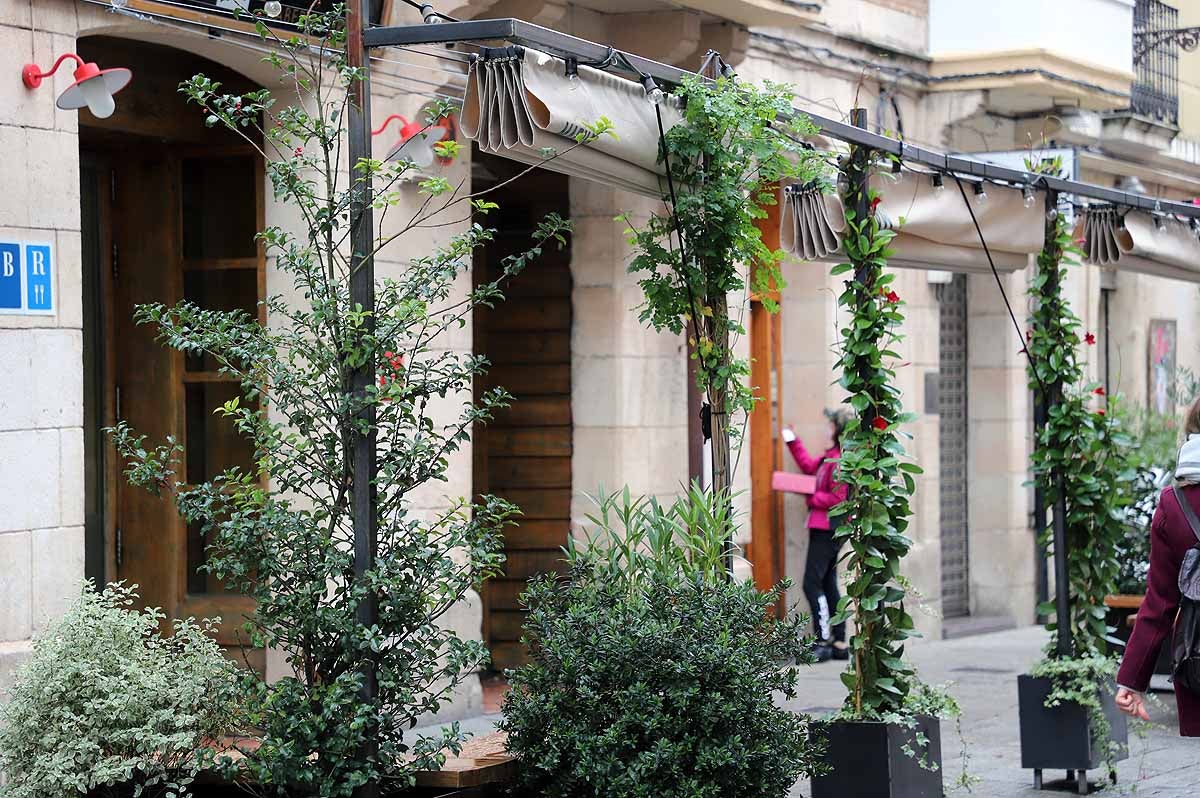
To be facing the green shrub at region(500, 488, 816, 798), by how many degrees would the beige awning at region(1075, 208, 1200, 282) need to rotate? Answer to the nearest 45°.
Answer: approximately 45° to its right

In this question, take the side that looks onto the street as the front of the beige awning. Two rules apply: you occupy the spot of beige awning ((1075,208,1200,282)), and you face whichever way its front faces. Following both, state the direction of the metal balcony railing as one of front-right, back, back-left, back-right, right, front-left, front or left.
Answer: back-left

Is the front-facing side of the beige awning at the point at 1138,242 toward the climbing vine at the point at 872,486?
no

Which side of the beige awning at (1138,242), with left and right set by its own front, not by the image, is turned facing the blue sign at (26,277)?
right

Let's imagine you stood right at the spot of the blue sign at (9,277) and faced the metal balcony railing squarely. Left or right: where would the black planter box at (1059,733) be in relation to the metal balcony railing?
right

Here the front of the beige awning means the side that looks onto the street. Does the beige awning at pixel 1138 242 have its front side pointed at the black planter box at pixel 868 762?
no

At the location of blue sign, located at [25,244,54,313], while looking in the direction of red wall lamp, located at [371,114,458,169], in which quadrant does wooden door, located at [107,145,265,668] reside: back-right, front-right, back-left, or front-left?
front-left

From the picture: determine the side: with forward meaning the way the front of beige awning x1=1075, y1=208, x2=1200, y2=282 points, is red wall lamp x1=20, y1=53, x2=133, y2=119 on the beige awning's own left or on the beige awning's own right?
on the beige awning's own right

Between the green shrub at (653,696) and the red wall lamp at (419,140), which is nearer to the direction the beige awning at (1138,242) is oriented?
the green shrub

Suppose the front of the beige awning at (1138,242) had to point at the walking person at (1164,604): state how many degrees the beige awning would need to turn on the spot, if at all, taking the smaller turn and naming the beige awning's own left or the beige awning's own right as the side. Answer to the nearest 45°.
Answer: approximately 45° to the beige awning's own right

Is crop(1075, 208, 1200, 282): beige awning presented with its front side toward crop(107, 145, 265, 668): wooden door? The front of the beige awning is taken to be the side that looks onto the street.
no

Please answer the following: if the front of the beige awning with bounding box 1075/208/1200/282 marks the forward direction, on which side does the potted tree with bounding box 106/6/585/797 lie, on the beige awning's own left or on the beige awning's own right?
on the beige awning's own right

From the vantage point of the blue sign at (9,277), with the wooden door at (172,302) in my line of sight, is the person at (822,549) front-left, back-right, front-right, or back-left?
front-right

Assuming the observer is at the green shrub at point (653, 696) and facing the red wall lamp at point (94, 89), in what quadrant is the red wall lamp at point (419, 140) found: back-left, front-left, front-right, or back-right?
front-right
